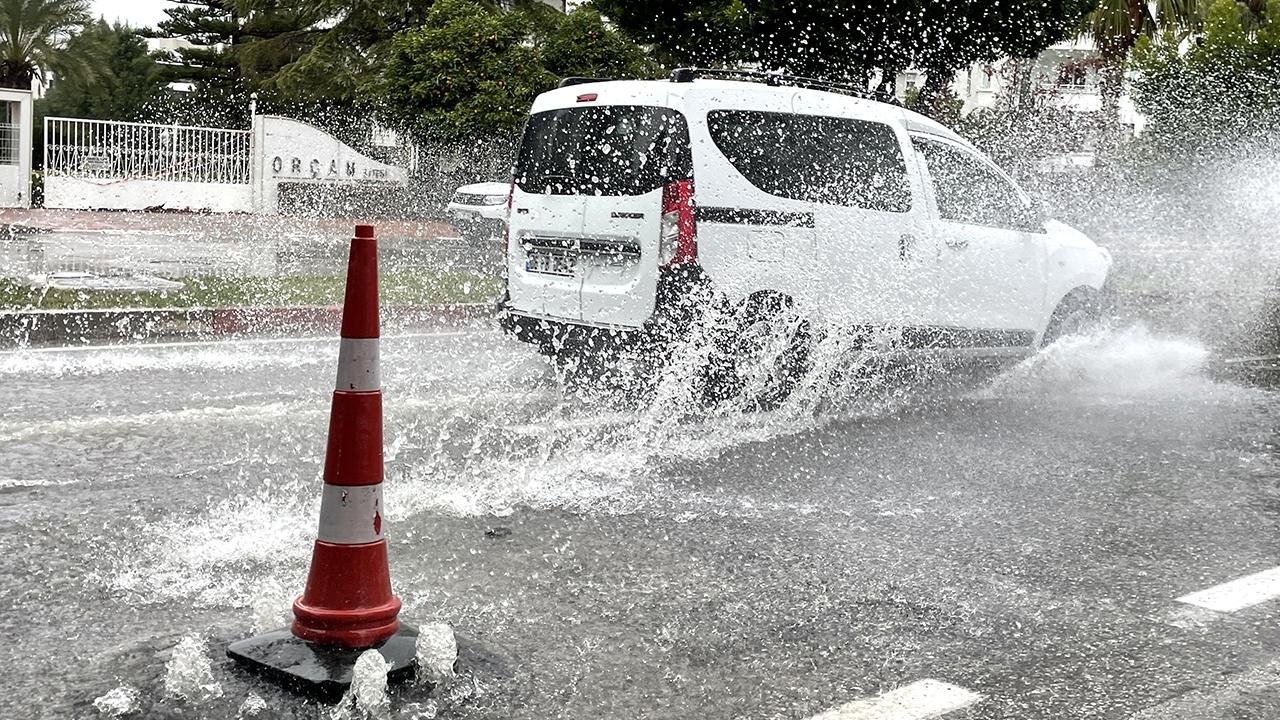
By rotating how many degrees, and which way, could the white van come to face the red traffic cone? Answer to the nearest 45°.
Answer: approximately 135° to its right

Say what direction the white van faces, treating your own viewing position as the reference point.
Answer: facing away from the viewer and to the right of the viewer

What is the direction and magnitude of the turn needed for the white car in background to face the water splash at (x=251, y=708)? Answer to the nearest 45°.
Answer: approximately 45° to its left

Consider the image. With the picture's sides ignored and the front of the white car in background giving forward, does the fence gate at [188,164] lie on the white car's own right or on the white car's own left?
on the white car's own right

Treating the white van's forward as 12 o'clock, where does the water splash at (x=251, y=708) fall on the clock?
The water splash is roughly at 5 o'clock from the white van.

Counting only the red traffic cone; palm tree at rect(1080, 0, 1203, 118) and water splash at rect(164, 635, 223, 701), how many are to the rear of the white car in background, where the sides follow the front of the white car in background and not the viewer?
1

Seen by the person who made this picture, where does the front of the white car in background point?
facing the viewer and to the left of the viewer

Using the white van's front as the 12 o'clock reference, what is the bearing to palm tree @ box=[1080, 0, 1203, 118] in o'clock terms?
The palm tree is roughly at 11 o'clock from the white van.

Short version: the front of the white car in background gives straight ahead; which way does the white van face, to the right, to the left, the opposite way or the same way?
the opposite way

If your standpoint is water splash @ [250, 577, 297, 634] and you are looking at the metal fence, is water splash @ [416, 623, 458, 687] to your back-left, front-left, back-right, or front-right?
back-right

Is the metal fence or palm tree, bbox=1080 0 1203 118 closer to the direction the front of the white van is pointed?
the palm tree

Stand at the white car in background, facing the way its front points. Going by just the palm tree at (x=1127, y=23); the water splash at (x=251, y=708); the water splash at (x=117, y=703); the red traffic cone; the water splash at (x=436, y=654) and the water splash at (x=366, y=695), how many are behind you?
1

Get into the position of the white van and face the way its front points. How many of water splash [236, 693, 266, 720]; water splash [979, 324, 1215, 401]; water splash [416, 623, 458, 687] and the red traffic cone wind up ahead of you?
1

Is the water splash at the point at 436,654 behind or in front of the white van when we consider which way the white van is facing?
behind

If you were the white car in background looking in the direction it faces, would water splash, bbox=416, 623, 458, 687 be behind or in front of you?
in front

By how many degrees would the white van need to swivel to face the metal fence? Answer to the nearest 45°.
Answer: approximately 90° to its left

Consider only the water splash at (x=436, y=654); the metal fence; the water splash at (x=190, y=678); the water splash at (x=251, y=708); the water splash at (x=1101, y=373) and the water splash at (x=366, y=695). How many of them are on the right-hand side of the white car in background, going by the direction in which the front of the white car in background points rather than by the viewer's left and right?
1
